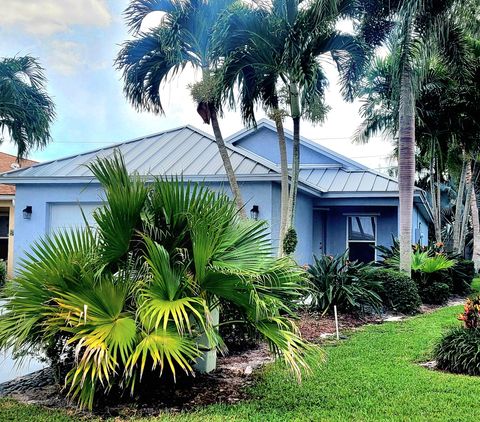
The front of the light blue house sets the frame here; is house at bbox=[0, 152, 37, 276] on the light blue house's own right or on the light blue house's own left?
on the light blue house's own right

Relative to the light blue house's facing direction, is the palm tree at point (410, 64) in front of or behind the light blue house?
in front

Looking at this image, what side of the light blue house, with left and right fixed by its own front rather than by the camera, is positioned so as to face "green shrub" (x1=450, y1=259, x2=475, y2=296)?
left

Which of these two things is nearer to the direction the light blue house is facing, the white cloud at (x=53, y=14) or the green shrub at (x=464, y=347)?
the green shrub

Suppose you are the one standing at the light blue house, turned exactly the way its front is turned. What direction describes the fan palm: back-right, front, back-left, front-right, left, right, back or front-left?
front

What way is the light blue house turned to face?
toward the camera

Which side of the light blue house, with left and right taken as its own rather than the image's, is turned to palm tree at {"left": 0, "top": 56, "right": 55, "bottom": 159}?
right

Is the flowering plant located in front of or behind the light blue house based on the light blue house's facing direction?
in front

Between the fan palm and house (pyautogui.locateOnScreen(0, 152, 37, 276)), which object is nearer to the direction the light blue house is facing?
the fan palm

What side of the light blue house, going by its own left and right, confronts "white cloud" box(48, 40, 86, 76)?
back
